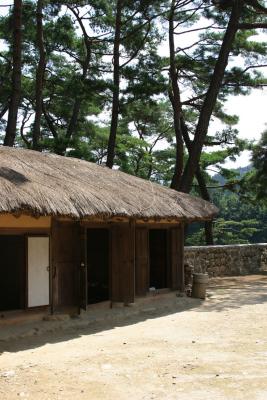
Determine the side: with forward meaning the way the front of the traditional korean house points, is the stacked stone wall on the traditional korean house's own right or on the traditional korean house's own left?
on the traditional korean house's own left

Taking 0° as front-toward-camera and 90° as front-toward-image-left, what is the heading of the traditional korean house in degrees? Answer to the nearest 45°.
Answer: approximately 315°
